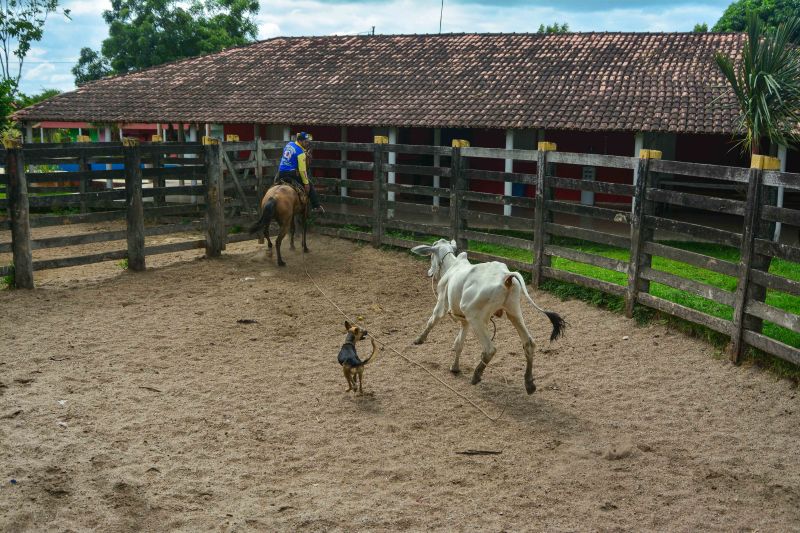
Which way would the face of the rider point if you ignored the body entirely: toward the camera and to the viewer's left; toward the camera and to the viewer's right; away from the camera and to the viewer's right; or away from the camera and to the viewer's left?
away from the camera and to the viewer's right

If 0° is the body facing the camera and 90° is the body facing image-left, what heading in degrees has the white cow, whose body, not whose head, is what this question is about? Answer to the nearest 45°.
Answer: approximately 135°

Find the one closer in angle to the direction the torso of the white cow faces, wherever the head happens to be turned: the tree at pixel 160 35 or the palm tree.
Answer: the tree

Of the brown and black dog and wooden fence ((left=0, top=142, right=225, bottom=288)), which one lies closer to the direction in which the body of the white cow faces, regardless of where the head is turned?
the wooden fence

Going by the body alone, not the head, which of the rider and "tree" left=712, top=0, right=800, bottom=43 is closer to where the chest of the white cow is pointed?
the rider

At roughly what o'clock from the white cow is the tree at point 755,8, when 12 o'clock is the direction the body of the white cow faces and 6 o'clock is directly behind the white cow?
The tree is roughly at 2 o'clock from the white cow.

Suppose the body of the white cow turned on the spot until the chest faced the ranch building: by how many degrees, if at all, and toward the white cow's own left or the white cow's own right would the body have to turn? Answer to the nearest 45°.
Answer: approximately 45° to the white cow's own right

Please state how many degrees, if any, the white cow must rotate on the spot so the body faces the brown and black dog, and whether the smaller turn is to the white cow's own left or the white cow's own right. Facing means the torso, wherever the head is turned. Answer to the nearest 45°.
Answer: approximately 45° to the white cow's own left

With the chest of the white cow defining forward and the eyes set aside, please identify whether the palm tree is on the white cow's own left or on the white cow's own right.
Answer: on the white cow's own right

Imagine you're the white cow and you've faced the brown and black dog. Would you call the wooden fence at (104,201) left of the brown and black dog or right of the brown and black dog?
right
